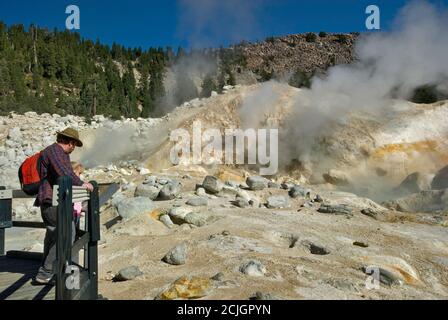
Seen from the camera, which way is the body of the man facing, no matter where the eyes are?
to the viewer's right

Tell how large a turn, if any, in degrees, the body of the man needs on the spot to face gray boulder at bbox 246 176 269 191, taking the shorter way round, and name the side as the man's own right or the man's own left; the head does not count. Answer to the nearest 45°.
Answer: approximately 45° to the man's own left

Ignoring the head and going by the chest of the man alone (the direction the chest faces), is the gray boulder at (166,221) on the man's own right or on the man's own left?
on the man's own left

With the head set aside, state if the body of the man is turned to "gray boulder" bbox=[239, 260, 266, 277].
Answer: yes

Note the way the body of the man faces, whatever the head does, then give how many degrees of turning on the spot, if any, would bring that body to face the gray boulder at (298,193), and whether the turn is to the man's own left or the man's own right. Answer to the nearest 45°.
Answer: approximately 45° to the man's own left

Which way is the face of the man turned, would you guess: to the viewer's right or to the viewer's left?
to the viewer's right

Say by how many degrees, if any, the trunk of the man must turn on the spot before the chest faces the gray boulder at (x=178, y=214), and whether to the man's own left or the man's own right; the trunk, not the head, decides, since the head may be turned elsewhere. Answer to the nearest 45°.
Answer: approximately 45° to the man's own left

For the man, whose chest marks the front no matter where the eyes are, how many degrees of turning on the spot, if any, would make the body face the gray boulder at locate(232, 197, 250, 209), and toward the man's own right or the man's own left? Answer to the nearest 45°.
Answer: approximately 45° to the man's own left

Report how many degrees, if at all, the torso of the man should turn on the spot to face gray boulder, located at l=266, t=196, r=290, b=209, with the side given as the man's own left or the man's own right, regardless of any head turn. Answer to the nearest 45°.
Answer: approximately 45° to the man's own left

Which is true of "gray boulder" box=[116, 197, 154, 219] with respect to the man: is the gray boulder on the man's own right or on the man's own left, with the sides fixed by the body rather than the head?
on the man's own left

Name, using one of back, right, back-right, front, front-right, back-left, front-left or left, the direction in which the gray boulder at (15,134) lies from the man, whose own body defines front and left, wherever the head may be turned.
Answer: left

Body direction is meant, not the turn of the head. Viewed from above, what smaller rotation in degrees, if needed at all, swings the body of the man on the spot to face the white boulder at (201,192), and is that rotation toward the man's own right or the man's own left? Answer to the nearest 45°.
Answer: approximately 45° to the man's own left
